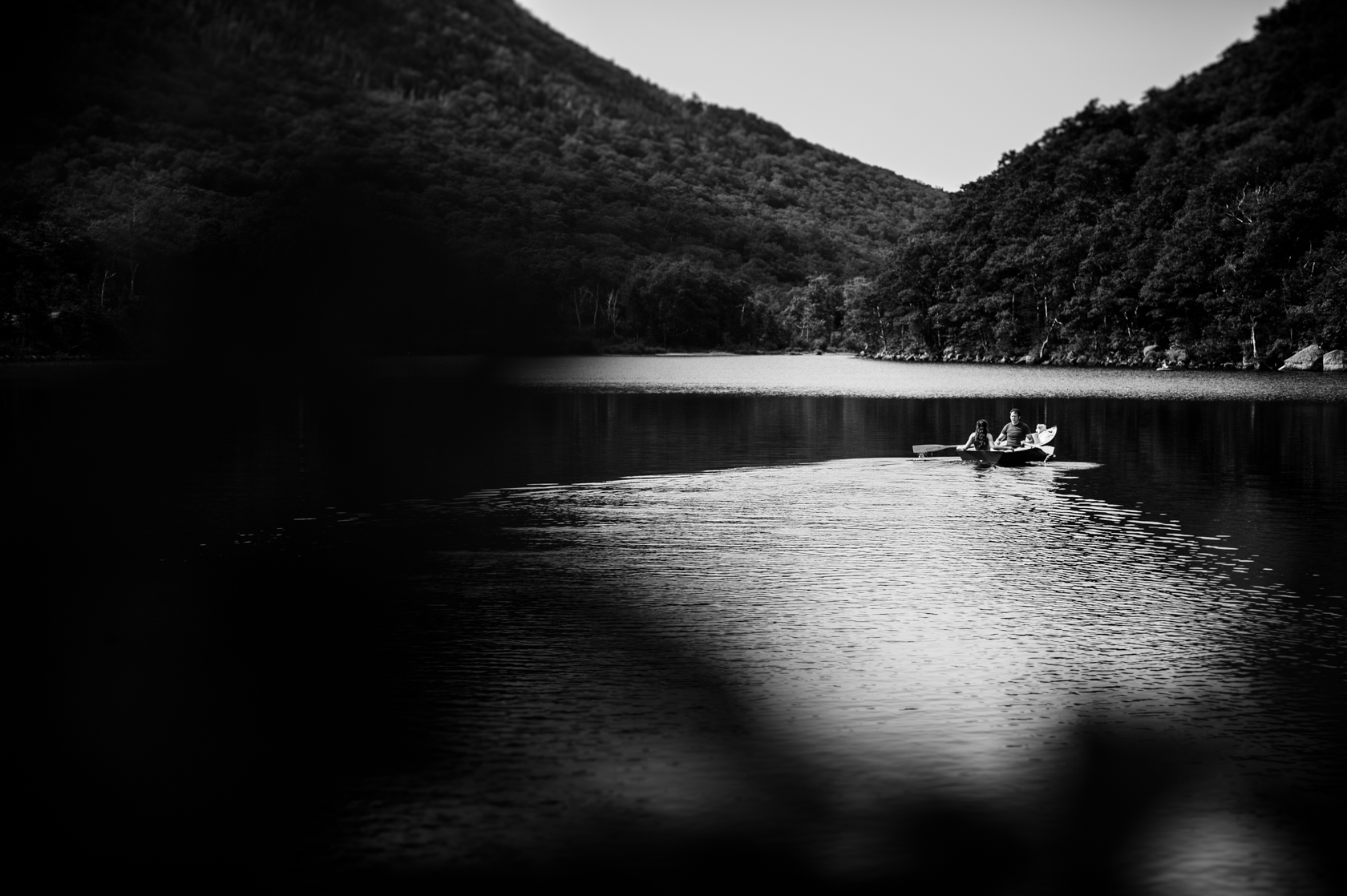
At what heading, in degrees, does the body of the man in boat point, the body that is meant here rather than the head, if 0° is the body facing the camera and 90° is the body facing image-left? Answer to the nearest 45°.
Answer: approximately 45°

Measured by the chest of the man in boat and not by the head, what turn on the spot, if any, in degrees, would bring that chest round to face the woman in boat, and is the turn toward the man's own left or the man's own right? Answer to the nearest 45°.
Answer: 0° — they already face them
